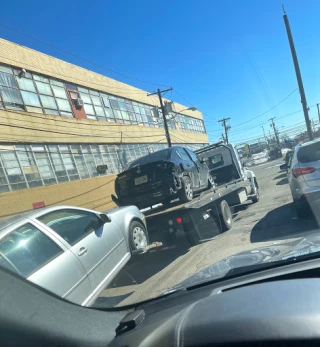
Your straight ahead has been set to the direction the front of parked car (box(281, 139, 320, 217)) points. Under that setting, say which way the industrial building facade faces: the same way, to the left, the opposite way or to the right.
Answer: to the right

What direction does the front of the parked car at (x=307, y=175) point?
away from the camera

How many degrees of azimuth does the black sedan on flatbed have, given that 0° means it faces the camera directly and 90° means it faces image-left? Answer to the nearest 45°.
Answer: approximately 225°

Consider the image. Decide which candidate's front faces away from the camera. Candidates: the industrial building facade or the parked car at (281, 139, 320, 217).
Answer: the parked car

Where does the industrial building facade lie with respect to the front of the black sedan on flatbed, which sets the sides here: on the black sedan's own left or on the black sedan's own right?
on the black sedan's own left

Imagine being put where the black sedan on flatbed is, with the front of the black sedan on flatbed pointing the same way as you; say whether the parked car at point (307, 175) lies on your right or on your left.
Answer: on your right

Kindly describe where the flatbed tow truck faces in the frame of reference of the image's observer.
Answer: facing away from the viewer and to the right of the viewer

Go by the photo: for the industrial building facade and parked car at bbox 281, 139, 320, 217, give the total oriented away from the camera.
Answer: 1

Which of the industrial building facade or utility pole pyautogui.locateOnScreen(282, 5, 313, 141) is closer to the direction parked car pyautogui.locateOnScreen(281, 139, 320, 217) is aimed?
the utility pole

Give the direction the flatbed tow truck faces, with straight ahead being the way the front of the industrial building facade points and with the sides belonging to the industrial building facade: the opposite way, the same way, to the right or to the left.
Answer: to the left
